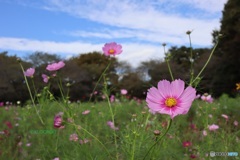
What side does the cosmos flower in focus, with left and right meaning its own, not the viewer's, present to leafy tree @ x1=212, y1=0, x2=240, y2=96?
back

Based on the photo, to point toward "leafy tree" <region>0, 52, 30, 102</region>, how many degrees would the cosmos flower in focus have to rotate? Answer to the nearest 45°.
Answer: approximately 135° to its right

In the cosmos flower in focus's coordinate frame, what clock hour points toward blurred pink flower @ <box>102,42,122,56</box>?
The blurred pink flower is roughly at 5 o'clock from the cosmos flower in focus.

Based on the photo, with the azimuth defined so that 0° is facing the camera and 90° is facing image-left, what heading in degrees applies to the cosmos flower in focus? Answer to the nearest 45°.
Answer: approximately 0°

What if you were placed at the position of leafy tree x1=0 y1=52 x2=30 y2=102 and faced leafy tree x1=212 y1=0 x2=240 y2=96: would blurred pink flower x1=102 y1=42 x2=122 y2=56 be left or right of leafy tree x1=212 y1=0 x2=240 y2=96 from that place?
right
